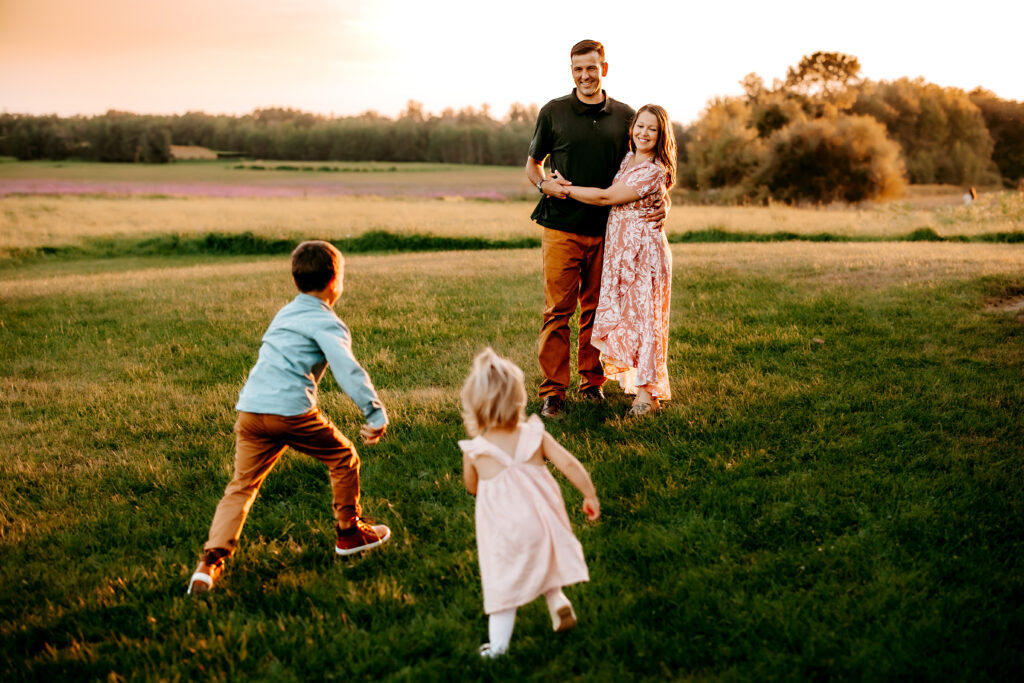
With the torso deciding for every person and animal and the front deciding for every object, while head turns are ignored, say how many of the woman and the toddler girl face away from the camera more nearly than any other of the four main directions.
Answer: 1

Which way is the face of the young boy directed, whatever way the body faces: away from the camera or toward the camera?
away from the camera

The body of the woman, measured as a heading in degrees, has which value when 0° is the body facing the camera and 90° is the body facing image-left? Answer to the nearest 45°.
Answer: approximately 45°

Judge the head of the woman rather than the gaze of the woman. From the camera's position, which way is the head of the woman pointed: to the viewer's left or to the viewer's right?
to the viewer's left

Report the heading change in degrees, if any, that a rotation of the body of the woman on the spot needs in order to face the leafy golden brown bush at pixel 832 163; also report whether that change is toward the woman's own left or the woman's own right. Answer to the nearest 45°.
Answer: approximately 135° to the woman's own right

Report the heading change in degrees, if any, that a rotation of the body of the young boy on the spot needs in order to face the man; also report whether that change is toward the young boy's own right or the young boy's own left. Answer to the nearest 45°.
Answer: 0° — they already face them

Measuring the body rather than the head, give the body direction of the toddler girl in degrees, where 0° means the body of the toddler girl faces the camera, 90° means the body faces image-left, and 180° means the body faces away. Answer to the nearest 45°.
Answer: approximately 180°

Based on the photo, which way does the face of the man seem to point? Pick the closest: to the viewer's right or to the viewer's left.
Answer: to the viewer's left

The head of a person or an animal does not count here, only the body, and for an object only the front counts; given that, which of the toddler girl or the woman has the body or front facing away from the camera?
the toddler girl

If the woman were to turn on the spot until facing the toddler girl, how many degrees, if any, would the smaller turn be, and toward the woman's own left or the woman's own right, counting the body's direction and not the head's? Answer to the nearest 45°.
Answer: approximately 45° to the woman's own left

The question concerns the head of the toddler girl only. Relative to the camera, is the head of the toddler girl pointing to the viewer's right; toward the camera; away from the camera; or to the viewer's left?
away from the camera

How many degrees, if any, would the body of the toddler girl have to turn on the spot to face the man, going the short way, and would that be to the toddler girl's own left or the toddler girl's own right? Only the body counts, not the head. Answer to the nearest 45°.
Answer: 0° — they already face them
